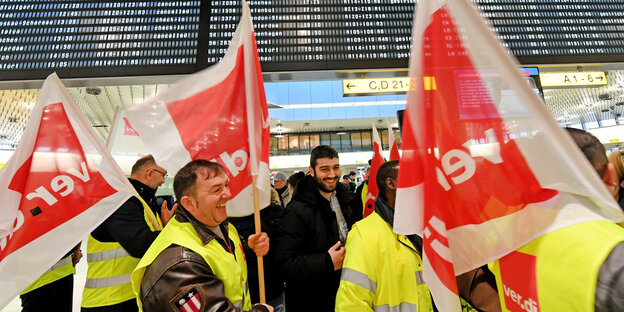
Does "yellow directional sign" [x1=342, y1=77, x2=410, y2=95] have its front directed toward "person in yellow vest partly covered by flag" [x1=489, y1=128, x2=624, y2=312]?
yes

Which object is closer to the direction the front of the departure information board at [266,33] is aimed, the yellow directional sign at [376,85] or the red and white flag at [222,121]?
the red and white flag

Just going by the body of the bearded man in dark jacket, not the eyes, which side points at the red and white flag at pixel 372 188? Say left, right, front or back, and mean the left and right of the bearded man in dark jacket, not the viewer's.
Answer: left

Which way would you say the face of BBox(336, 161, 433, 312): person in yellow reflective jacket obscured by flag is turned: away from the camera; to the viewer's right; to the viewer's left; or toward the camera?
to the viewer's right

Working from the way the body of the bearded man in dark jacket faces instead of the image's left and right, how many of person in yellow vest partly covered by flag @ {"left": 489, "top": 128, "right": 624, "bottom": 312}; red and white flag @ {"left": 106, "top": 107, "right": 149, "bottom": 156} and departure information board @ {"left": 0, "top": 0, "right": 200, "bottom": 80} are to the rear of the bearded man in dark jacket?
2

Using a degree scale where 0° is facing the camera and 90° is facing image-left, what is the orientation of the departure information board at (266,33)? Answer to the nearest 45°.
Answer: approximately 0°

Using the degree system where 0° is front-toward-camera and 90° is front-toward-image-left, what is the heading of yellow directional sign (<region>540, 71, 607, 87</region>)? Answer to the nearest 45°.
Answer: approximately 0°

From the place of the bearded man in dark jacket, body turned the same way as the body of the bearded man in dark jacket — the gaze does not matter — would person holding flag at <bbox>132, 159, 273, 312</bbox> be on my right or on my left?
on my right

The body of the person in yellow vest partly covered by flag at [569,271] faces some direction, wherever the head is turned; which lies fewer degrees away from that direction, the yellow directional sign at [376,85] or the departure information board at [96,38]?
the yellow directional sign

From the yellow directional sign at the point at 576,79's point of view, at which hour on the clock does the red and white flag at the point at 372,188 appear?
The red and white flag is roughly at 1 o'clock from the yellow directional sign.

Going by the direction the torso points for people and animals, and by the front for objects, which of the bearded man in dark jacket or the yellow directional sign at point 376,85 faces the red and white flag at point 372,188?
the yellow directional sign

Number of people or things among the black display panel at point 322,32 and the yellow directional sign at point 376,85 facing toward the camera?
2
